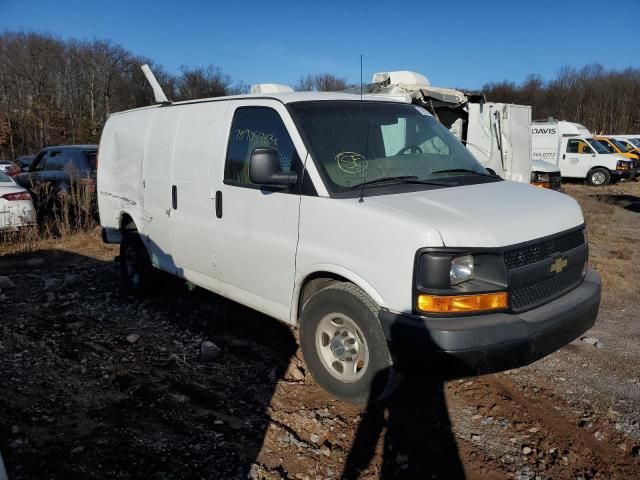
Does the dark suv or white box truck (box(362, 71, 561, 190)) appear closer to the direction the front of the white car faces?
the dark suv

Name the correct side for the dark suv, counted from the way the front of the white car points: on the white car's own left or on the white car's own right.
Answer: on the white car's own right

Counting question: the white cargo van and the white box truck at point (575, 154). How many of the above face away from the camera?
0

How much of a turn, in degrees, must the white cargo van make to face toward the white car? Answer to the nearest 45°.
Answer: approximately 180°

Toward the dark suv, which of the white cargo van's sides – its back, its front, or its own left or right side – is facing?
back

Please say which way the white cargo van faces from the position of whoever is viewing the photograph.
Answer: facing the viewer and to the right of the viewer

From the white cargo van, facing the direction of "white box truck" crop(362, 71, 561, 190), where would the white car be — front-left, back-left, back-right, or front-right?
front-left

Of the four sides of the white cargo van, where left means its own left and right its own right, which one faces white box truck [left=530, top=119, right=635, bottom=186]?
left

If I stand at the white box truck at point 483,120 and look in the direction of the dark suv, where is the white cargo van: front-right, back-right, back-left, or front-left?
front-left

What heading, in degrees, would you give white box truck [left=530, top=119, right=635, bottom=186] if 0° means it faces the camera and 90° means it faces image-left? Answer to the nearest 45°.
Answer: approximately 315°

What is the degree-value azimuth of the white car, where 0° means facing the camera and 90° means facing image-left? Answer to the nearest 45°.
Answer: approximately 135°
